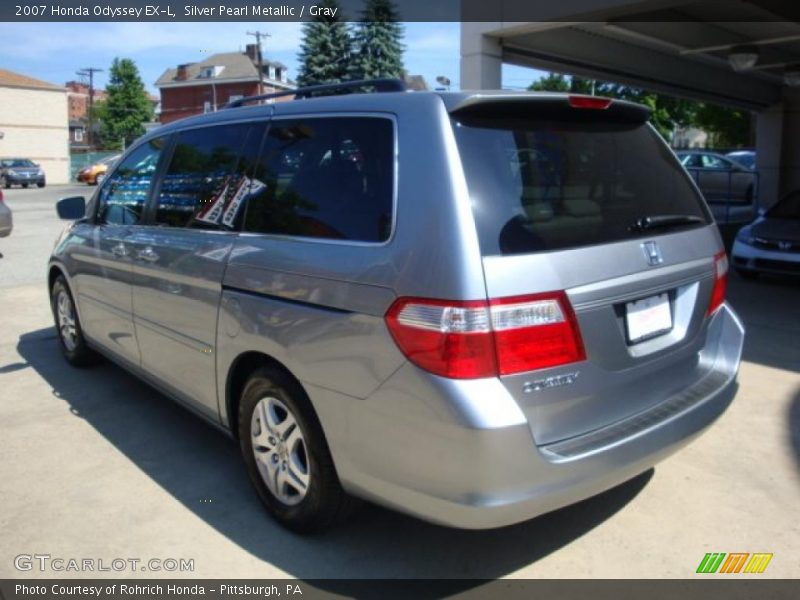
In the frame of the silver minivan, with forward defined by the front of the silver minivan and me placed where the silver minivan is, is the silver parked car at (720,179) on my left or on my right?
on my right

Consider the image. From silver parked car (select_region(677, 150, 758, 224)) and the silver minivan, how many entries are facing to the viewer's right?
1

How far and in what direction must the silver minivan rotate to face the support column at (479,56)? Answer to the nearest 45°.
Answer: approximately 45° to its right

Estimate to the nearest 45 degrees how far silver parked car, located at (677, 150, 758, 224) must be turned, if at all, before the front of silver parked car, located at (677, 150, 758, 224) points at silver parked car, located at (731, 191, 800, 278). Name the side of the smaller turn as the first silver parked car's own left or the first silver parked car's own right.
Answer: approximately 90° to the first silver parked car's own right

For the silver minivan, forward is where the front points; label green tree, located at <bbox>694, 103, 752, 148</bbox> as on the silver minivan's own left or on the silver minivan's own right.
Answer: on the silver minivan's own right

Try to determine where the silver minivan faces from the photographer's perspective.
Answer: facing away from the viewer and to the left of the viewer

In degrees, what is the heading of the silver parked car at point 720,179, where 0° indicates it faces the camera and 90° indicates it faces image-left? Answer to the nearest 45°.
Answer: approximately 270°
